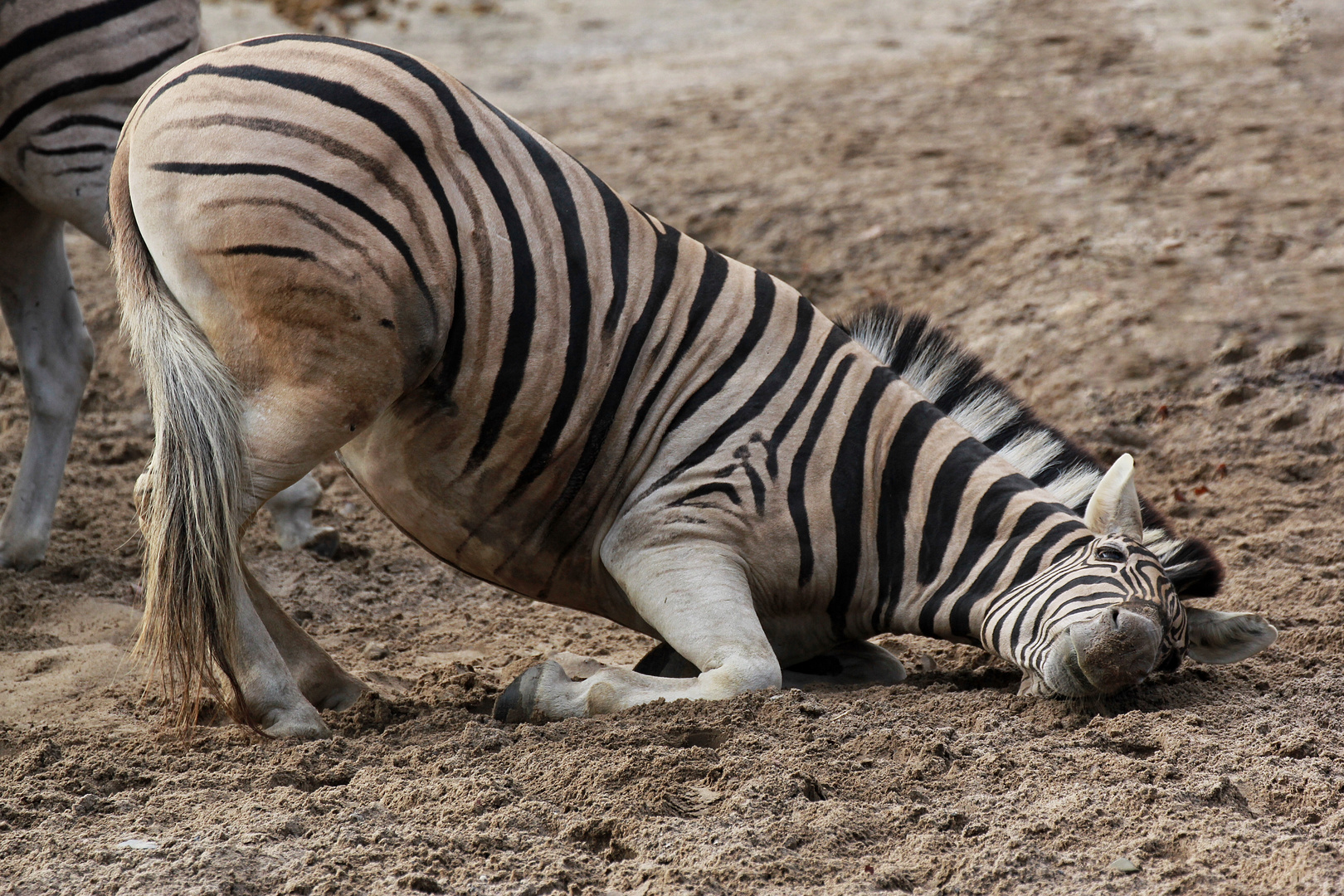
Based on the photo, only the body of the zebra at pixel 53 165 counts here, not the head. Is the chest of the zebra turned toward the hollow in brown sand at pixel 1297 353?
yes

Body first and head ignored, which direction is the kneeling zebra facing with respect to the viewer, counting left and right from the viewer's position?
facing to the right of the viewer

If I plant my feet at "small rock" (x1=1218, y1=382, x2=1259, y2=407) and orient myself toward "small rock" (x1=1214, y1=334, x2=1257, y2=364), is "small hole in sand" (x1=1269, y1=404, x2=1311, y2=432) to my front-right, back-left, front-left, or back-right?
back-right

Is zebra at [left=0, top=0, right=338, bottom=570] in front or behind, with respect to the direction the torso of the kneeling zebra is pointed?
behind

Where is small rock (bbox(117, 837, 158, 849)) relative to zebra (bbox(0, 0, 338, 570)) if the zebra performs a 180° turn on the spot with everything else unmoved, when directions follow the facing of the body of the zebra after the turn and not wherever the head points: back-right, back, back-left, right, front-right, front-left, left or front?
left

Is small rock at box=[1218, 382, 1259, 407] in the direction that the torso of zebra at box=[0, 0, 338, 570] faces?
yes
